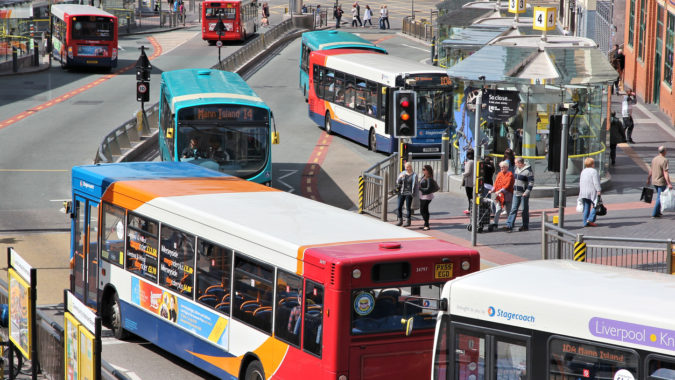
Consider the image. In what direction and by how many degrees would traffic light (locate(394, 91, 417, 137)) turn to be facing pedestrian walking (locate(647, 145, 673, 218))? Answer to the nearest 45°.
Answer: approximately 135° to its left

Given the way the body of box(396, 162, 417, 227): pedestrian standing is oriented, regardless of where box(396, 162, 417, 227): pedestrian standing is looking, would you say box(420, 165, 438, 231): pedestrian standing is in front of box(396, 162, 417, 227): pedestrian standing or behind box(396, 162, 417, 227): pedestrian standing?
in front
